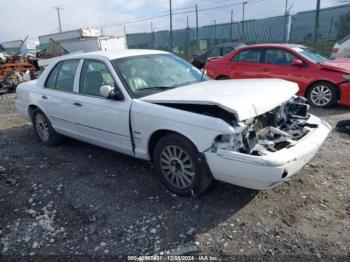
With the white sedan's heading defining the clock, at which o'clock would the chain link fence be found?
The chain link fence is roughly at 8 o'clock from the white sedan.

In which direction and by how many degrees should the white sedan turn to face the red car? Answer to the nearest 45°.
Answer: approximately 90° to its left

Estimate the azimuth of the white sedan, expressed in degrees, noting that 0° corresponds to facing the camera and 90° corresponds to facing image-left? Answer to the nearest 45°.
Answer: approximately 315°
